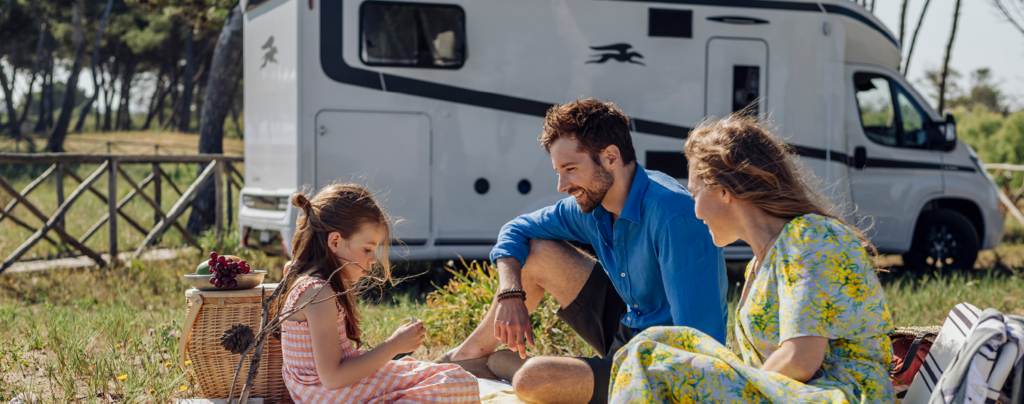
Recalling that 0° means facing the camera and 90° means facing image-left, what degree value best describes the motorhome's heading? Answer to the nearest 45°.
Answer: approximately 270°

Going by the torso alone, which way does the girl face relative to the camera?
to the viewer's right

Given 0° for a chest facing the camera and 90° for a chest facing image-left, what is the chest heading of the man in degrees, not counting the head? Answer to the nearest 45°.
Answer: approximately 45°

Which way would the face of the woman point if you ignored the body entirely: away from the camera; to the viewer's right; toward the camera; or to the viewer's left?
to the viewer's left

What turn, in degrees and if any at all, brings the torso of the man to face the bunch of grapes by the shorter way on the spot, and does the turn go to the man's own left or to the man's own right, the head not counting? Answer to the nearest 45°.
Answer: approximately 45° to the man's own right

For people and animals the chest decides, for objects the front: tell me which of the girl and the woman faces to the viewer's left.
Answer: the woman

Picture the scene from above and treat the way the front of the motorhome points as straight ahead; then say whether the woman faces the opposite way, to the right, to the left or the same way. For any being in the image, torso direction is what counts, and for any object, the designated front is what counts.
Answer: the opposite way

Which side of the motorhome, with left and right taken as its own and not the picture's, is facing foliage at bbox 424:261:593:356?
right

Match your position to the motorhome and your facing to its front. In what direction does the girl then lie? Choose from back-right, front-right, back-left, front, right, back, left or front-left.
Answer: right

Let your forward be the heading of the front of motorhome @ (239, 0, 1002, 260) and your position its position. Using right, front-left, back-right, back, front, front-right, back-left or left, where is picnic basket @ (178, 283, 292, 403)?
right

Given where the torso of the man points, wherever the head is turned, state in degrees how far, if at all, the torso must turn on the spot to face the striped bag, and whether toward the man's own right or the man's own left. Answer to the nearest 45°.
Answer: approximately 90° to the man's own left

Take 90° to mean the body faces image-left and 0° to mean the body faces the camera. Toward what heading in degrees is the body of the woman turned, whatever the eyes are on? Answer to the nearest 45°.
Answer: approximately 90°

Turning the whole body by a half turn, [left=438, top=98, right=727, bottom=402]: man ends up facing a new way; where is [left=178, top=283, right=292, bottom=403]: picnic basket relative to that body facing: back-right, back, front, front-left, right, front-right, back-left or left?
back-left

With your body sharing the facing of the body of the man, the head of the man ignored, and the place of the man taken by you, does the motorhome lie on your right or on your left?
on your right

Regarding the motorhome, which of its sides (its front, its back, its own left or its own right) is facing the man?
right

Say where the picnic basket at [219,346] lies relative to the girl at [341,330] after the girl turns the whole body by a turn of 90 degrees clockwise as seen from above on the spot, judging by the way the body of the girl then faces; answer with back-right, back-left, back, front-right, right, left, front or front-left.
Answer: back-right

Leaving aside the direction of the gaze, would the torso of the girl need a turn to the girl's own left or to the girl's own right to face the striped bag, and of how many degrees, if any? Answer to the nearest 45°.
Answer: approximately 45° to the girl's own right
